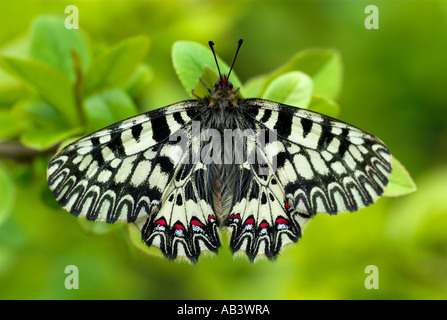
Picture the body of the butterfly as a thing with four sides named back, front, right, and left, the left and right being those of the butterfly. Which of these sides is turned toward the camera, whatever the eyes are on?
back
